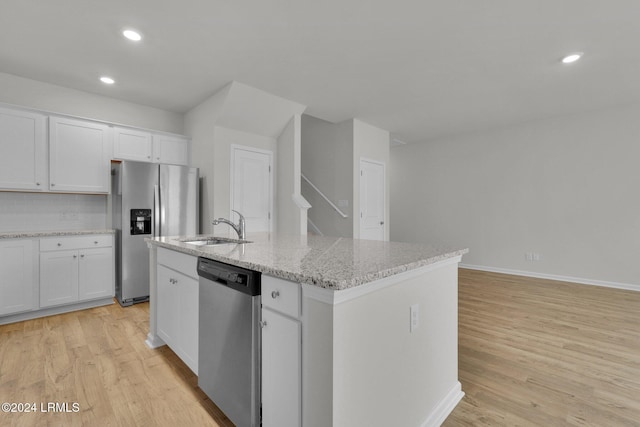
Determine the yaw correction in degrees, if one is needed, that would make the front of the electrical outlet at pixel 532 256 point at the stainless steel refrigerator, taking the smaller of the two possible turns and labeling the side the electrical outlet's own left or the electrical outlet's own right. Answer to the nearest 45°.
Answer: approximately 45° to the electrical outlet's own right

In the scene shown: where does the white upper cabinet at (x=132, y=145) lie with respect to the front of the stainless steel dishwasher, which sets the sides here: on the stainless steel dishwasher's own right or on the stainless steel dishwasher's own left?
on the stainless steel dishwasher's own right

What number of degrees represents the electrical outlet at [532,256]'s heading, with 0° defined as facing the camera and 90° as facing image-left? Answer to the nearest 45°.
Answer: approximately 0°

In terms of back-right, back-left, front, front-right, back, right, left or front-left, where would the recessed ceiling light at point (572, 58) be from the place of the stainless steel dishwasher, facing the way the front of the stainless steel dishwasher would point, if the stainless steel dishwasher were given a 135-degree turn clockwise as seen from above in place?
right

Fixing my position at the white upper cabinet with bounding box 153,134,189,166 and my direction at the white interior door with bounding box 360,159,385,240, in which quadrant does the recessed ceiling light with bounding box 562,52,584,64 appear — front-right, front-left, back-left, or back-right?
front-right

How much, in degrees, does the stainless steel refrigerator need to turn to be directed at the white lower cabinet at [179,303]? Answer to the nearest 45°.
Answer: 0° — it already faces it

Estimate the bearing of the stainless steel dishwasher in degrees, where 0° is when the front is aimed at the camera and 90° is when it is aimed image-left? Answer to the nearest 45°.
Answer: approximately 45°

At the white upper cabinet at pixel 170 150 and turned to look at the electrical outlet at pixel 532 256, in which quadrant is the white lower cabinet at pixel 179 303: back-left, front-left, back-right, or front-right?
front-right

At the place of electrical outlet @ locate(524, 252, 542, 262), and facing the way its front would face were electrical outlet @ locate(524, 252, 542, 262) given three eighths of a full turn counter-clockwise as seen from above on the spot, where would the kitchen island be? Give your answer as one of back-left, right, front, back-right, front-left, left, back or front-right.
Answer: back-right

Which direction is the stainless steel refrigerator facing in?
toward the camera

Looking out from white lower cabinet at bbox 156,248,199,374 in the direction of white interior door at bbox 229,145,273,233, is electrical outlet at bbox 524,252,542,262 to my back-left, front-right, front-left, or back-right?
front-right

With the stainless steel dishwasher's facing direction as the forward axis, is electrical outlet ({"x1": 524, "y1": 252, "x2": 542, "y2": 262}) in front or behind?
behind
